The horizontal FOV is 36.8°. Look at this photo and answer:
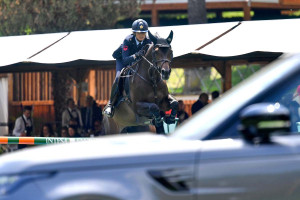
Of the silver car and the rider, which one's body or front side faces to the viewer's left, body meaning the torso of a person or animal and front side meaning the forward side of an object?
the silver car

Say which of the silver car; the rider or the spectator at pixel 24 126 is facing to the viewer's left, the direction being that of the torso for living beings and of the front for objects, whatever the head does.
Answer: the silver car

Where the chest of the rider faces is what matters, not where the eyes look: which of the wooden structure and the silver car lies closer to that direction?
the silver car

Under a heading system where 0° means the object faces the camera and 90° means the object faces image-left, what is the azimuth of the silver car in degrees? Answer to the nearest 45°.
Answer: approximately 90°

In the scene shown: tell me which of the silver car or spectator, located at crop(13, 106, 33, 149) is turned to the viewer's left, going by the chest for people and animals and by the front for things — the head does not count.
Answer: the silver car

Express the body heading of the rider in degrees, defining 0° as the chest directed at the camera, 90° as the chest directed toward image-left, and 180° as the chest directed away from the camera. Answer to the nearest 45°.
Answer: approximately 315°

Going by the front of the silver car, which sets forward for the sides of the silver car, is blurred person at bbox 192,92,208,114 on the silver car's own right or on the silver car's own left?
on the silver car's own right

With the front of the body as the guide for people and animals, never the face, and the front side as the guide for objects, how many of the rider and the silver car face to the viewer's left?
1

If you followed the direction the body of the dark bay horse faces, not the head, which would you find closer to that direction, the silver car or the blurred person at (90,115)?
the silver car

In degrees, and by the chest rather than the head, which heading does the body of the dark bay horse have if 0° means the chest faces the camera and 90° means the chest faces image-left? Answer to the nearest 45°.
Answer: approximately 315°
